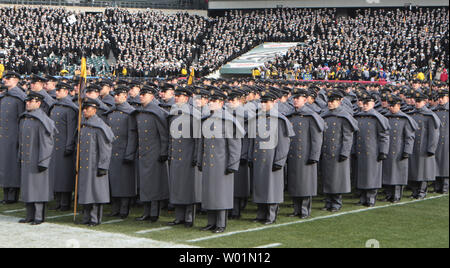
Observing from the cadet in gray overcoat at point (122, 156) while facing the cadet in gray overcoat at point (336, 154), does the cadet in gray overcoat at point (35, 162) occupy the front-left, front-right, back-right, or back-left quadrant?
back-right

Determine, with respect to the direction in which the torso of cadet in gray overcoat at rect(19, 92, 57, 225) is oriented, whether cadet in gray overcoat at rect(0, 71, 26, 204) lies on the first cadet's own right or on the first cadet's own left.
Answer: on the first cadet's own right

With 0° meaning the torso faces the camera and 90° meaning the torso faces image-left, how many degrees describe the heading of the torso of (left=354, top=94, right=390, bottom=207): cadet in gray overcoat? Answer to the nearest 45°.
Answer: approximately 45°

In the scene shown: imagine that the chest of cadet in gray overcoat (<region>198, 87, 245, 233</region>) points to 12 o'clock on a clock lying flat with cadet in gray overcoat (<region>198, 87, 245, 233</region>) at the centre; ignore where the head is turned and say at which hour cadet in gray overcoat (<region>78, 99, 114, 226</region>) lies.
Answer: cadet in gray overcoat (<region>78, 99, 114, 226</region>) is roughly at 2 o'clock from cadet in gray overcoat (<region>198, 87, 245, 233</region>).

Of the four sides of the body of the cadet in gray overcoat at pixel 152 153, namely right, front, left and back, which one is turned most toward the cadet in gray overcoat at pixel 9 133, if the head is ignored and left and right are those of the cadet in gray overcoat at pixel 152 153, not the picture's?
right

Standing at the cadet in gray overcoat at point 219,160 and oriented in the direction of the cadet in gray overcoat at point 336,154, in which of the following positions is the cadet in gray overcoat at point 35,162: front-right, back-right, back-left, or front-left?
back-left
